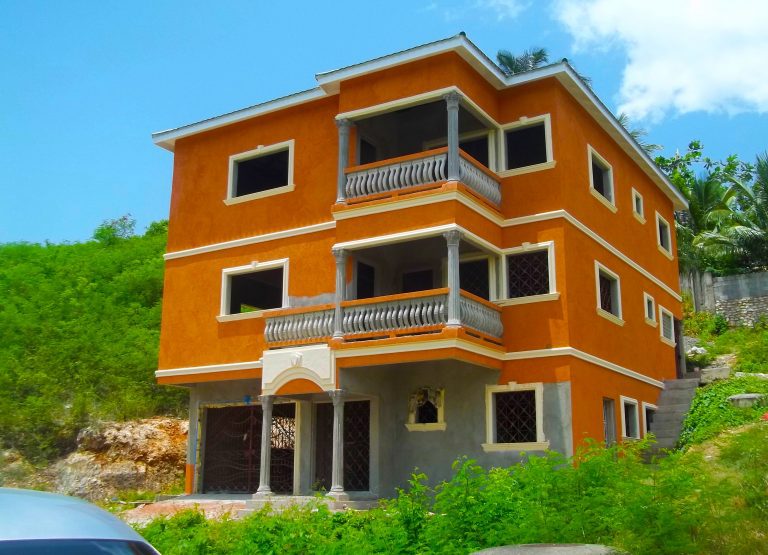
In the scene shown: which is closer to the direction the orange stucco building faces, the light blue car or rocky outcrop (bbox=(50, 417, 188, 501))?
the light blue car

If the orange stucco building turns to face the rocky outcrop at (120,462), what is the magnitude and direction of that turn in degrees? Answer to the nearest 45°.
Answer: approximately 90° to its right

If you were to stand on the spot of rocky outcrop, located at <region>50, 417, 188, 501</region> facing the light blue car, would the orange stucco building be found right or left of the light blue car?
left

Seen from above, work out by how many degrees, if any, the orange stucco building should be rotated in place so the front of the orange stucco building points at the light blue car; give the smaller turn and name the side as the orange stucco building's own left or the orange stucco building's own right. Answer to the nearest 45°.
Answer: approximately 45° to the orange stucco building's own left
